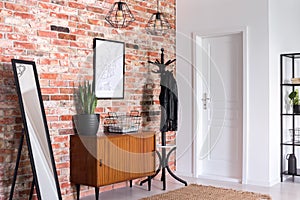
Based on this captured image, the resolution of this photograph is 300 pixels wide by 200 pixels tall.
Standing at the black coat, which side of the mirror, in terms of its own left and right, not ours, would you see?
left

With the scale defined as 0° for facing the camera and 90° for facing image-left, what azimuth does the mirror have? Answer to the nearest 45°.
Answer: approximately 315°

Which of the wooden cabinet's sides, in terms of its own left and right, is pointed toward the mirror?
right

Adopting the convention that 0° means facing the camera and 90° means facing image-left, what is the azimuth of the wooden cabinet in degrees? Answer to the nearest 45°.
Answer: approximately 315°
